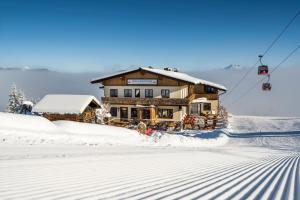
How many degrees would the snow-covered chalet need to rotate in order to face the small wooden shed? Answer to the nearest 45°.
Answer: approximately 45° to its right

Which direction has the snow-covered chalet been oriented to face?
toward the camera
